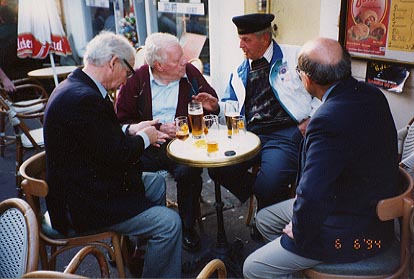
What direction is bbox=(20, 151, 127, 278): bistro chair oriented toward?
to the viewer's right

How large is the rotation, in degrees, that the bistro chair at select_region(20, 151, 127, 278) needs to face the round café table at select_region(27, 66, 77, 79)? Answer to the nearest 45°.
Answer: approximately 90° to its left

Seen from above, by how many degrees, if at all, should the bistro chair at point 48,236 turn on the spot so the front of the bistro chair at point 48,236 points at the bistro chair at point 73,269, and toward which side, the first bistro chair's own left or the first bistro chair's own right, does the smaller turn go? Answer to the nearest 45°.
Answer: approximately 90° to the first bistro chair's own right

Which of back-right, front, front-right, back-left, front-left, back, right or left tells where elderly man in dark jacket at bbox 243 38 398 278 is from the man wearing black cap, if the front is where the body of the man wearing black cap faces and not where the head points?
front-left

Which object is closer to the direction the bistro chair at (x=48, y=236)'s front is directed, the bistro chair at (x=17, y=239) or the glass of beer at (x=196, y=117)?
the glass of beer

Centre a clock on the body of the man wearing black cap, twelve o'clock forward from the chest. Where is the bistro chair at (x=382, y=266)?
The bistro chair is roughly at 10 o'clock from the man wearing black cap.

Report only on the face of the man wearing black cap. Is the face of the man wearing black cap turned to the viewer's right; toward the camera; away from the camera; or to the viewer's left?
to the viewer's left

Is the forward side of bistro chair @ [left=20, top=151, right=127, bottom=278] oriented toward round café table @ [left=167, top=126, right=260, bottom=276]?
yes

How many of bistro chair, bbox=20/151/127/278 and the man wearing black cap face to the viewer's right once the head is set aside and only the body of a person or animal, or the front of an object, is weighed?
1

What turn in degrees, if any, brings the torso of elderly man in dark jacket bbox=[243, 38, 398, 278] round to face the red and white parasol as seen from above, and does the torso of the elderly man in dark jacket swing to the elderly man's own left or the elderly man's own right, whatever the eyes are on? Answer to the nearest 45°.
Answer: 0° — they already face it

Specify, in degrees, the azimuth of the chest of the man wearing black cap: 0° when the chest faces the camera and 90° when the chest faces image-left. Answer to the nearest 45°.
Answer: approximately 45°

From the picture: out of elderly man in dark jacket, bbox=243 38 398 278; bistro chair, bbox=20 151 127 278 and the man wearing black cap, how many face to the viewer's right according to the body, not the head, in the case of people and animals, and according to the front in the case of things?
1
